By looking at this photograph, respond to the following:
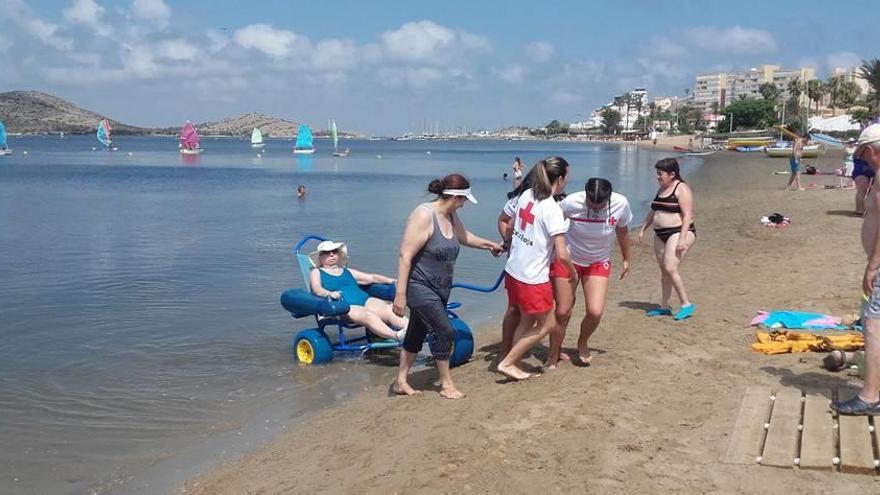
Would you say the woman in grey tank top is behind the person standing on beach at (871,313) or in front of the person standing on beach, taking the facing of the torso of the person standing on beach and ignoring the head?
in front

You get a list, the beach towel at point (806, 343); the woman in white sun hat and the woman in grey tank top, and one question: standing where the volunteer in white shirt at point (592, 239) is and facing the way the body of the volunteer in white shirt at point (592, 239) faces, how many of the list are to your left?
1

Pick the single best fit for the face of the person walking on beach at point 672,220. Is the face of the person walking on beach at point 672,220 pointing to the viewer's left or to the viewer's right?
to the viewer's left

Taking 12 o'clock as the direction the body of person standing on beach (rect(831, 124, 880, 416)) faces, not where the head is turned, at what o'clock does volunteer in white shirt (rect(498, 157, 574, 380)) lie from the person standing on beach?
The volunteer in white shirt is roughly at 12 o'clock from the person standing on beach.

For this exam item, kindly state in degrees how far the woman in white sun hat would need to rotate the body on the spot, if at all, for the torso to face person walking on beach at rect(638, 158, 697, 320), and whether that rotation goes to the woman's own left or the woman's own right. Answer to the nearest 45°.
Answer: approximately 45° to the woman's own left

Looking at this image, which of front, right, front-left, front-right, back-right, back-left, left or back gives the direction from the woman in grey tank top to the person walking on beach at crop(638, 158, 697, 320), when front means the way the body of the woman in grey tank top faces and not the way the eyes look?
left

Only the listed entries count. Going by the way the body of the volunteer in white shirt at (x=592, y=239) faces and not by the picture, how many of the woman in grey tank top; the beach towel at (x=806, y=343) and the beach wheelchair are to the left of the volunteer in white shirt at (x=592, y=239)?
1

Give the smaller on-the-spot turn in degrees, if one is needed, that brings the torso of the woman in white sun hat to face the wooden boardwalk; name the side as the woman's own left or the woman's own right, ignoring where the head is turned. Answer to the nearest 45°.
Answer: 0° — they already face it

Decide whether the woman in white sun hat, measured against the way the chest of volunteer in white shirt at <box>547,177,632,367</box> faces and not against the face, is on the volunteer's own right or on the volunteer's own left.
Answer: on the volunteer's own right

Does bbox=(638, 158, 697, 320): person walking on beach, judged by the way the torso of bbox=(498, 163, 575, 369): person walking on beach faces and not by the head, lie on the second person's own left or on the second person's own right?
on the second person's own left

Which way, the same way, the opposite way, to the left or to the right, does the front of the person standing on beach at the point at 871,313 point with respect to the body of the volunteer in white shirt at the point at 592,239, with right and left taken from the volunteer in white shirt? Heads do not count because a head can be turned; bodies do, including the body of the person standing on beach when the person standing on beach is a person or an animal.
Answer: to the right

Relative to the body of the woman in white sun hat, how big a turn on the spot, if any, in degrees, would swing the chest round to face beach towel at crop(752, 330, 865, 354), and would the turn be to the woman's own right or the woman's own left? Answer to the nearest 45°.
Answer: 0° — they already face it
